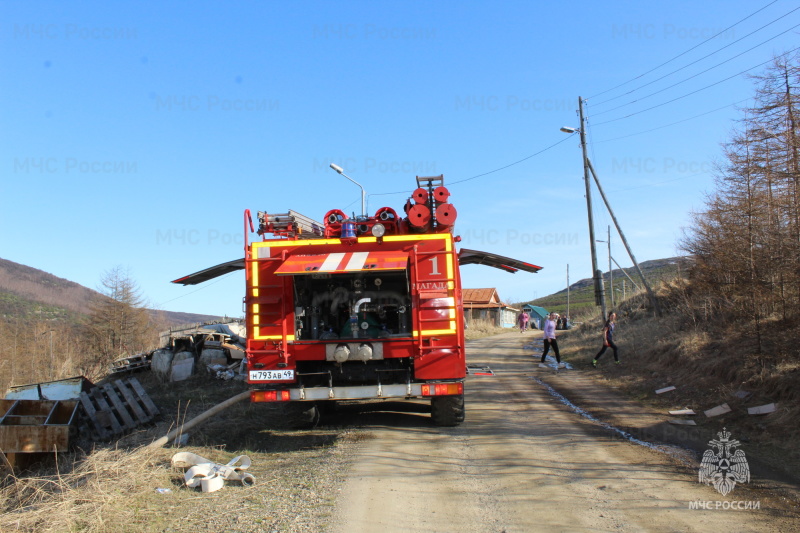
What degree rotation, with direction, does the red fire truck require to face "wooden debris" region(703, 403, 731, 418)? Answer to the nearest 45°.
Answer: approximately 90° to its right

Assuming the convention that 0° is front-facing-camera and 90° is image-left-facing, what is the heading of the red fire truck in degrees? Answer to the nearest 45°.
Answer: approximately 180°

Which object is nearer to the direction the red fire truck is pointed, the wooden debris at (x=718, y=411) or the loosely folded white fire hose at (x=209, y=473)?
the wooden debris

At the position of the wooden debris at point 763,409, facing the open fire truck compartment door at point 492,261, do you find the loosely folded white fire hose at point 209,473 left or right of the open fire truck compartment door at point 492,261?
left

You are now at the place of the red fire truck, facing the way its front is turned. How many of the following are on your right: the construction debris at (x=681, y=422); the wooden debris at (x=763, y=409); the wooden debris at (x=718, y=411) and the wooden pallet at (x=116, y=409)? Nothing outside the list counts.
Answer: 3

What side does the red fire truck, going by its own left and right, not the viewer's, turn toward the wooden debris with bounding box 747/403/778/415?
right

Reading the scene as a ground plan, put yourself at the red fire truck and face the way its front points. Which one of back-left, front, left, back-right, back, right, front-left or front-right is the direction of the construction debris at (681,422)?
right

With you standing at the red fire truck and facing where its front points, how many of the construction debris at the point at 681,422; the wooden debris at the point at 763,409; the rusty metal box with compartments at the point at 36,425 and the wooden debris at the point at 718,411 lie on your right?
3

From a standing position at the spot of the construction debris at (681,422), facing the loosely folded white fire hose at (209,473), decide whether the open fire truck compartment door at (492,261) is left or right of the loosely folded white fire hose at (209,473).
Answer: right

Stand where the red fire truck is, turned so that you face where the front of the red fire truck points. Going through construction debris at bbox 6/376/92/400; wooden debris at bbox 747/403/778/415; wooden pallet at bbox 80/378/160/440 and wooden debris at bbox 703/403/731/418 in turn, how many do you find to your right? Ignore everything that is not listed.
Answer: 2

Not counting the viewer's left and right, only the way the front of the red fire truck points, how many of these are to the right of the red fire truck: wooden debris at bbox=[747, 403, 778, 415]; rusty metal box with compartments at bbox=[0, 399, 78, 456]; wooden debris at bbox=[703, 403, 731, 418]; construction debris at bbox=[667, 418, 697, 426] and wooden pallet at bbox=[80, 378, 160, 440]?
3
